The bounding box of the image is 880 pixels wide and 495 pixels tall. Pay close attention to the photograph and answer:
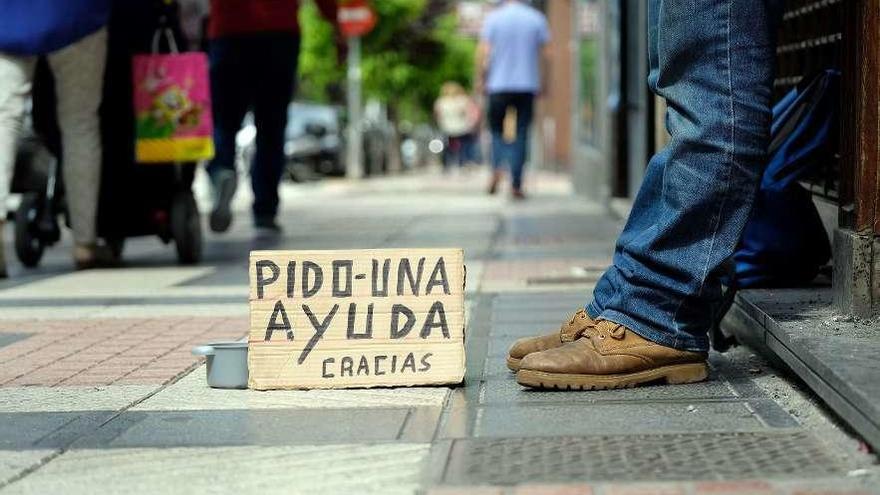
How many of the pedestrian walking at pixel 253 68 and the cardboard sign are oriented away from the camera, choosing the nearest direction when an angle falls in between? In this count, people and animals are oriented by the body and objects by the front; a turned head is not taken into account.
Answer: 1

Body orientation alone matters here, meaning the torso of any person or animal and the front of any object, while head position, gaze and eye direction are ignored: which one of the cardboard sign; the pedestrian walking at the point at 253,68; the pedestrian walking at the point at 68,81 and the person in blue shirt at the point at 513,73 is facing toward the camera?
the cardboard sign

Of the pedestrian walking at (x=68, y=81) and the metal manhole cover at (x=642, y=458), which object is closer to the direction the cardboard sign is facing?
the metal manhole cover

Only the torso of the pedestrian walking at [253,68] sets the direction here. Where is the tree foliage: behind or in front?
in front

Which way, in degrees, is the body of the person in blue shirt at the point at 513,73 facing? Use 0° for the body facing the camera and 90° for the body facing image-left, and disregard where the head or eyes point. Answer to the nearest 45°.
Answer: approximately 180°

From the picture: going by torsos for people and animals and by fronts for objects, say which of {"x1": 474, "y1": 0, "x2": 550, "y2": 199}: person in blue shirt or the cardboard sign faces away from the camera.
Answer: the person in blue shirt

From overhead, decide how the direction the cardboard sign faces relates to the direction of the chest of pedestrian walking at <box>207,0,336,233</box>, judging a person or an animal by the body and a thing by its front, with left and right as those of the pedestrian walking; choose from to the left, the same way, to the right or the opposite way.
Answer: the opposite way

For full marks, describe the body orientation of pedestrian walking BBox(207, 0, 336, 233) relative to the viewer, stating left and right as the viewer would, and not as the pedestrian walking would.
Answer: facing away from the viewer

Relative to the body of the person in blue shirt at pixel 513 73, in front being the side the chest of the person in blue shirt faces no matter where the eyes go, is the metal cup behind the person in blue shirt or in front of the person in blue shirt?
behind

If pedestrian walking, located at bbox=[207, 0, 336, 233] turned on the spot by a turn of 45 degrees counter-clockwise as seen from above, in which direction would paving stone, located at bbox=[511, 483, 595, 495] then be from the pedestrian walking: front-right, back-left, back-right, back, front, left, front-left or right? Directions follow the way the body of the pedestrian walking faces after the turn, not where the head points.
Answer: back-left

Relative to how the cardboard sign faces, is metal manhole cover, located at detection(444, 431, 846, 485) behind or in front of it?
in front

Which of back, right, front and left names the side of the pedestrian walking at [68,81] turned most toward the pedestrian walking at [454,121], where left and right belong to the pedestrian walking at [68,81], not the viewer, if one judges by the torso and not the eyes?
front

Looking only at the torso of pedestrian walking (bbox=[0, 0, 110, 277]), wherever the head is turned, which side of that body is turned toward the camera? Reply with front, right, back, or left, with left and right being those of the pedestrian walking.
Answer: back
